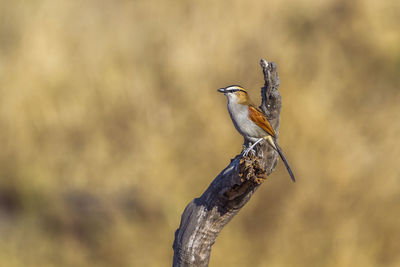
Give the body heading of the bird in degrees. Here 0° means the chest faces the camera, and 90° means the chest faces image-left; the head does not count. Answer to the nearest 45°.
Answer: approximately 90°
